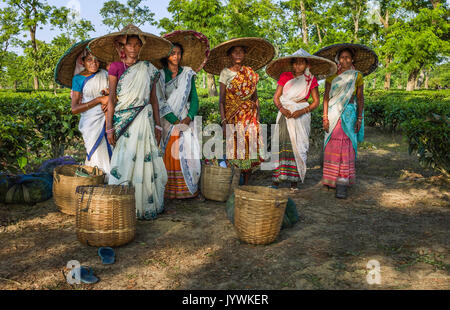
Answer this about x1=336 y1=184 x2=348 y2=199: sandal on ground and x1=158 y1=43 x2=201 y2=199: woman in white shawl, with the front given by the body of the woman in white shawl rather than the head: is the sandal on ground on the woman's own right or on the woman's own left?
on the woman's own left

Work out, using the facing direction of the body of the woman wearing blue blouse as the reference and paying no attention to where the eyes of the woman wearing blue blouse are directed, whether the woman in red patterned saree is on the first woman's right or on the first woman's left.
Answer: on the first woman's left

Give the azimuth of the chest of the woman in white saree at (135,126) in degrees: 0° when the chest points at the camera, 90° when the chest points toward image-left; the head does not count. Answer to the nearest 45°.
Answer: approximately 0°

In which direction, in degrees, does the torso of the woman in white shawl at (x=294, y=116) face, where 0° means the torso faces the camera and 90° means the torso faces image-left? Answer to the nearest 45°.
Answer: approximately 0°
